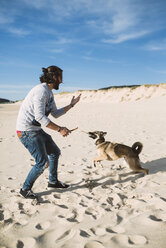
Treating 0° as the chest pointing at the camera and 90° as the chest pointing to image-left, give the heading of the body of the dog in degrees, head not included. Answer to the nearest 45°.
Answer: approximately 90°

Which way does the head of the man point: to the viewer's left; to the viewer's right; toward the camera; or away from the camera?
to the viewer's right

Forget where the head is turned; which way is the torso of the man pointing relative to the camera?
to the viewer's right
